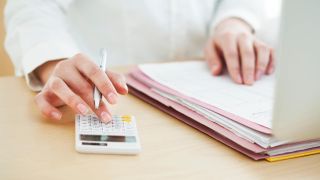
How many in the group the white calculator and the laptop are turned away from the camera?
2

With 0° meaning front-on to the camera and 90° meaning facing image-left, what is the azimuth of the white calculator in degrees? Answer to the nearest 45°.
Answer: approximately 180°

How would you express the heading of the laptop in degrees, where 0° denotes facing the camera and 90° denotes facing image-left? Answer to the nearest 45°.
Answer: approximately 180°
